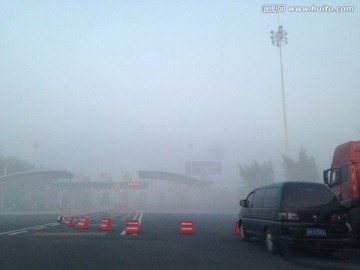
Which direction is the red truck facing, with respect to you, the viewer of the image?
facing away from the viewer and to the left of the viewer

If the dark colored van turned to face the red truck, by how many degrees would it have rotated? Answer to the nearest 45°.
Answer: approximately 90° to its right

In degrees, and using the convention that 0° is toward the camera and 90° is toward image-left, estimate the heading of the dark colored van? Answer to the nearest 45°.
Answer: approximately 135°

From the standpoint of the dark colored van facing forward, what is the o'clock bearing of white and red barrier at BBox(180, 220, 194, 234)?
The white and red barrier is roughly at 12 o'clock from the dark colored van.
